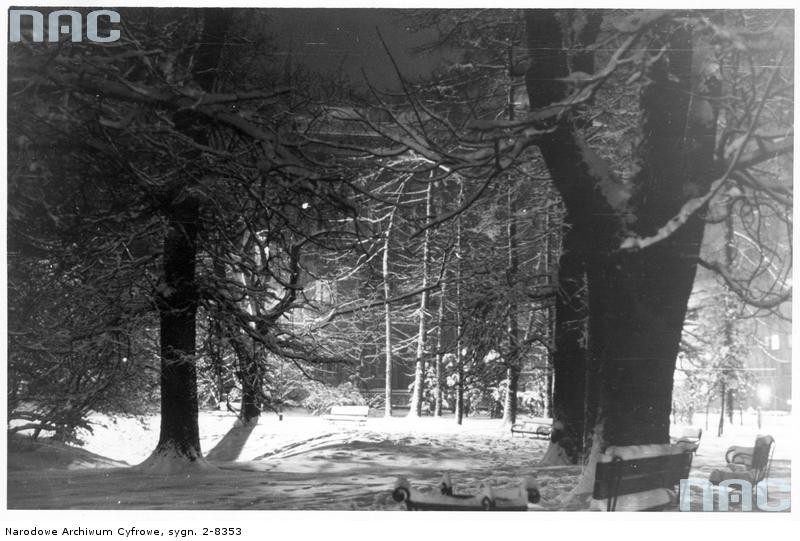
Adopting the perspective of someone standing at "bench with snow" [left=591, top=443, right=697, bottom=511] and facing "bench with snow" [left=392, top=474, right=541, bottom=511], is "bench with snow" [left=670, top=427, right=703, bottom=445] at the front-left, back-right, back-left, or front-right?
back-right

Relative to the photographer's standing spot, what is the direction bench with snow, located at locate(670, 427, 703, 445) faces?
facing the viewer and to the left of the viewer

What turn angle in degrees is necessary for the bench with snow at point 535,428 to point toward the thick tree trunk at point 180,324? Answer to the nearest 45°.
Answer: approximately 45° to its right

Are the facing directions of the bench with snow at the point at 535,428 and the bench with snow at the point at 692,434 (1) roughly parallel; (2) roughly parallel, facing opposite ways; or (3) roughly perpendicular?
roughly parallel

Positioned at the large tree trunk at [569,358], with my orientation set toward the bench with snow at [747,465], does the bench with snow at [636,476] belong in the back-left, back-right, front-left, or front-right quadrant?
front-right
